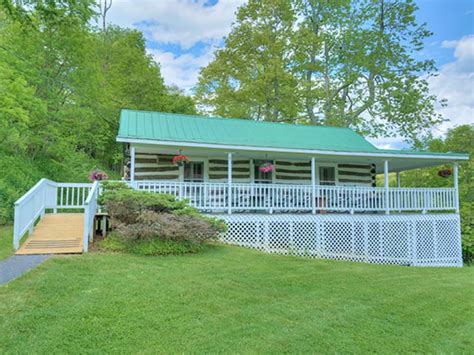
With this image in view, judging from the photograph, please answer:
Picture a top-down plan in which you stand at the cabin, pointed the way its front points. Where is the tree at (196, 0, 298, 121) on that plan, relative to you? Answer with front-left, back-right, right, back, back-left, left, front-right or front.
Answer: back

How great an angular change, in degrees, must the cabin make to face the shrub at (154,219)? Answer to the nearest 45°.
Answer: approximately 45° to its right

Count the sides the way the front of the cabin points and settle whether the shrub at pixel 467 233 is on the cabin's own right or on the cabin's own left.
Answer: on the cabin's own left

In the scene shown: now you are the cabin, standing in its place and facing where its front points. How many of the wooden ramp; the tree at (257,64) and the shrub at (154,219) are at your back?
1

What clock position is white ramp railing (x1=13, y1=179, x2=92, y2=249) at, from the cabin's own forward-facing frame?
The white ramp railing is roughly at 2 o'clock from the cabin.

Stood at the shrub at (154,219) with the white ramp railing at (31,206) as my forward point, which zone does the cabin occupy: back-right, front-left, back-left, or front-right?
back-right

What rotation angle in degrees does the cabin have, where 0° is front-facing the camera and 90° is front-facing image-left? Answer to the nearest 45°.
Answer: approximately 0°

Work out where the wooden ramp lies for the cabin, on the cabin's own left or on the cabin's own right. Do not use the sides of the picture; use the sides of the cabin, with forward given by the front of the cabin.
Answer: on the cabin's own right

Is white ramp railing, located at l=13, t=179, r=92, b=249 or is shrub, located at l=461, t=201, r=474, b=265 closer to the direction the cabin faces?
the white ramp railing

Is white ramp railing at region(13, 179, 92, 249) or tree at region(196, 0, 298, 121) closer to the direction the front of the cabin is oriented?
the white ramp railing

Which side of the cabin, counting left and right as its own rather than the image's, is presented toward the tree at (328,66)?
back

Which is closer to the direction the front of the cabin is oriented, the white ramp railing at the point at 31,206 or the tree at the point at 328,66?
the white ramp railing
